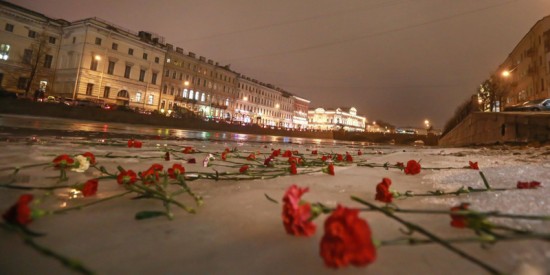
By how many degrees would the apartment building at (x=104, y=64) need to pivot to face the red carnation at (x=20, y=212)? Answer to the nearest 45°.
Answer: approximately 45° to its right

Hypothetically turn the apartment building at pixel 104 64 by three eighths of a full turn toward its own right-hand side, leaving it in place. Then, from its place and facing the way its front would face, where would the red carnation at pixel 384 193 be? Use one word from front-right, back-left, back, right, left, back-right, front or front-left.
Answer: left

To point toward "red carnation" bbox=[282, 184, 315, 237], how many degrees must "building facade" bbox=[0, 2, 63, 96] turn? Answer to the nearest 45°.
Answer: approximately 45° to its right

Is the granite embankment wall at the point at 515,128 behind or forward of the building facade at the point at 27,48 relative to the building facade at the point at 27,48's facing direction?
forward

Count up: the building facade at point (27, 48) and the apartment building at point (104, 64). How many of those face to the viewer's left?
0

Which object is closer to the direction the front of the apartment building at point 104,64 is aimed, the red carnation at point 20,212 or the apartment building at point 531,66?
the apartment building

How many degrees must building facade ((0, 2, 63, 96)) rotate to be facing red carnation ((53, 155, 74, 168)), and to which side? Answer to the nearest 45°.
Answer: approximately 45° to its right

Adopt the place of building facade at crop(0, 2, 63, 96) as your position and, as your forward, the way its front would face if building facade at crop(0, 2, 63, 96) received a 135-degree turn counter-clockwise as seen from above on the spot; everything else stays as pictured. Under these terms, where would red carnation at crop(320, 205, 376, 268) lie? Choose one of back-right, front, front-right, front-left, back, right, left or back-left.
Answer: back

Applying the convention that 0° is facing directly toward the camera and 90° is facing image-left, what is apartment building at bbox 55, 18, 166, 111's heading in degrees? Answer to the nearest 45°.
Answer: approximately 315°

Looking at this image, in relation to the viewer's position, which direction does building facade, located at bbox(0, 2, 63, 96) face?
facing the viewer and to the right of the viewer

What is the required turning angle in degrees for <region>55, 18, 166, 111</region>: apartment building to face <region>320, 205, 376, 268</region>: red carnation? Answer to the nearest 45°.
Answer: approximately 45° to its right
